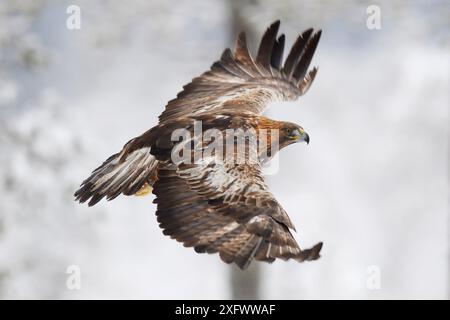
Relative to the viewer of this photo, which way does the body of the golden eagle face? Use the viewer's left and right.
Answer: facing to the right of the viewer
